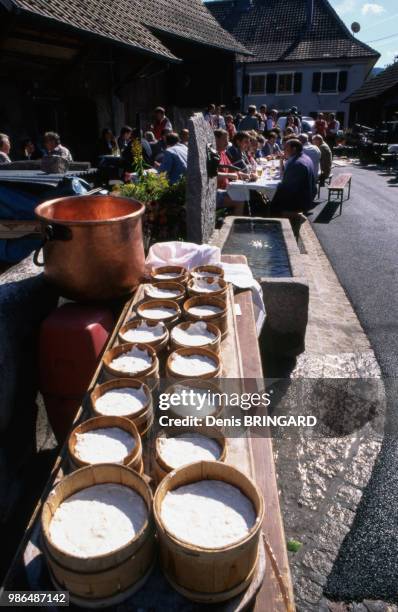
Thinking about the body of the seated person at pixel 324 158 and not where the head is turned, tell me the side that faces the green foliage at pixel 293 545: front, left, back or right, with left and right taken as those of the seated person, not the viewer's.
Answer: left

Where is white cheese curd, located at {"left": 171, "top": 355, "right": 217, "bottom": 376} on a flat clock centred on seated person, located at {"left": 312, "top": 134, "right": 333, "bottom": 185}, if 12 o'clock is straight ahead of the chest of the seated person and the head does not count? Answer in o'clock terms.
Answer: The white cheese curd is roughly at 9 o'clock from the seated person.

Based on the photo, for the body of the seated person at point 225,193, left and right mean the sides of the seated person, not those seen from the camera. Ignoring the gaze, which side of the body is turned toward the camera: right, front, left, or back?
right

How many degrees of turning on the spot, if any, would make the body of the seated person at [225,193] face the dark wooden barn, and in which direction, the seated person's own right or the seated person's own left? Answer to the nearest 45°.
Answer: approximately 135° to the seated person's own left

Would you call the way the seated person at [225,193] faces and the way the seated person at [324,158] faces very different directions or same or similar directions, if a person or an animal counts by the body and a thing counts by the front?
very different directions

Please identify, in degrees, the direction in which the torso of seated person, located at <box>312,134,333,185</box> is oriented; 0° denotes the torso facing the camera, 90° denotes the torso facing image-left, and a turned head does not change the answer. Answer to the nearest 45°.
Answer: approximately 90°

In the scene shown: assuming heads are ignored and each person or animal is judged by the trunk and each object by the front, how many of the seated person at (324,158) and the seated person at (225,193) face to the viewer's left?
1

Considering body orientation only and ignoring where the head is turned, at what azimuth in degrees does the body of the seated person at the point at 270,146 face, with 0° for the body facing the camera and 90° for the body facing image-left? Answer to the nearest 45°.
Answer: approximately 45°
